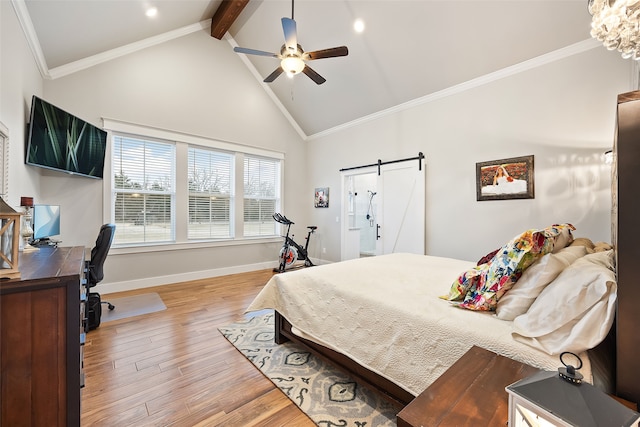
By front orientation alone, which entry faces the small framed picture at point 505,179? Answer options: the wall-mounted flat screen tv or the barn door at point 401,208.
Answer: the wall-mounted flat screen tv

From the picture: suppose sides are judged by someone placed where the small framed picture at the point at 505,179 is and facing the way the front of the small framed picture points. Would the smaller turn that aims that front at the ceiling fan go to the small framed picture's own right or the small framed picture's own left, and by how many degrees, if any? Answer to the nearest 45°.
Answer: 0° — it already faces it

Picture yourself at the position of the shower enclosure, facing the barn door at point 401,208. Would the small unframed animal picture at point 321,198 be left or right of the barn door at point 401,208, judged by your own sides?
right

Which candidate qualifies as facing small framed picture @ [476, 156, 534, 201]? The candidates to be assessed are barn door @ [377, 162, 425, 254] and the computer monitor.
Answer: the computer monitor

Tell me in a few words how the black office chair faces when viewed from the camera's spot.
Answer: facing to the left of the viewer

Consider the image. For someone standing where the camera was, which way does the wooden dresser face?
facing to the right of the viewer

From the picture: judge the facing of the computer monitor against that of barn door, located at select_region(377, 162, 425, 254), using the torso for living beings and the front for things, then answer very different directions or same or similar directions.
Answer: very different directions
